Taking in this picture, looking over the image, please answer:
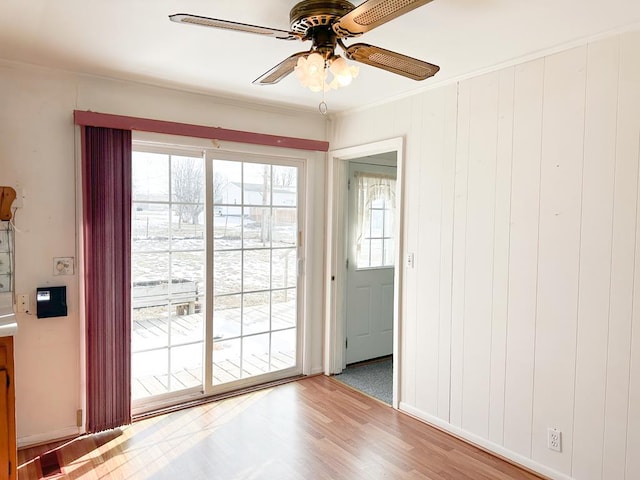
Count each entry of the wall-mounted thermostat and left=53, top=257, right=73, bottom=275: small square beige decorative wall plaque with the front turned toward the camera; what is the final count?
2

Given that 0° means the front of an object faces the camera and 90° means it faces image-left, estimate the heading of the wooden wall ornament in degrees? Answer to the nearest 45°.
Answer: approximately 0°

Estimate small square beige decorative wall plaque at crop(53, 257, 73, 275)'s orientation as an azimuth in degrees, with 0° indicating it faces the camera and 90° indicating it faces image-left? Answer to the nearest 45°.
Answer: approximately 0°

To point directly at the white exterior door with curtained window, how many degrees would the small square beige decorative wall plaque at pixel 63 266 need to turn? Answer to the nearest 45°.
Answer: approximately 90° to its left
